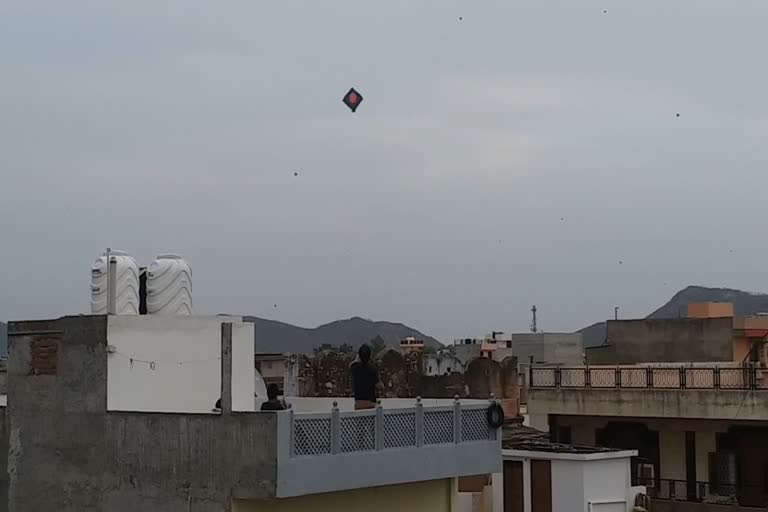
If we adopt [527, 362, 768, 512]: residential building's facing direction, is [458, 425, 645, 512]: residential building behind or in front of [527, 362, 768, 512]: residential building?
in front

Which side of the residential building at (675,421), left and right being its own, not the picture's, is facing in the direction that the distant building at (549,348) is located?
back

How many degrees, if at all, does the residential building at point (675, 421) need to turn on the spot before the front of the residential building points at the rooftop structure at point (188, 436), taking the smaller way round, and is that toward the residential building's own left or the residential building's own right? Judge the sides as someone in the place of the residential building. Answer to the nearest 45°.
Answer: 0° — it already faces it

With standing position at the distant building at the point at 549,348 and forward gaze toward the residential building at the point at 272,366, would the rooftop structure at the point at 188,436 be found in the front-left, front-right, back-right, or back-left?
front-left

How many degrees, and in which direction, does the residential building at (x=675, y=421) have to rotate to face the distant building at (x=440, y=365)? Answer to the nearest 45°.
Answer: approximately 135° to its right

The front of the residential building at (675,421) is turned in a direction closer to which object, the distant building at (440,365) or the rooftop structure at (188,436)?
the rooftop structure

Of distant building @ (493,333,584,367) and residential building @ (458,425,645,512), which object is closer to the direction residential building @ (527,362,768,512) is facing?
the residential building

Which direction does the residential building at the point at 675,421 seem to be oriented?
toward the camera

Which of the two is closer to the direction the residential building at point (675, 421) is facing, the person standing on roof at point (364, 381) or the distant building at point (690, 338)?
the person standing on roof

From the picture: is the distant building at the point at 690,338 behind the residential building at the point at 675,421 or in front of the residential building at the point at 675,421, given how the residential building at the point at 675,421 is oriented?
behind

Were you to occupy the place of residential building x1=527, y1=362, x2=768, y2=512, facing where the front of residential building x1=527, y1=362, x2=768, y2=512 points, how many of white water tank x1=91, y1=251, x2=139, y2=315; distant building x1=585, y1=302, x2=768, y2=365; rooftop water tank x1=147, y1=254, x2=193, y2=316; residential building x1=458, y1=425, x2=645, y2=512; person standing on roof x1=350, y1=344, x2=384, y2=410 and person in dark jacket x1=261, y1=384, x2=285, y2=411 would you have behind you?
1

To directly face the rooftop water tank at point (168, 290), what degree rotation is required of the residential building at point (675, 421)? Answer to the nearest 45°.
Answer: approximately 45° to its right
